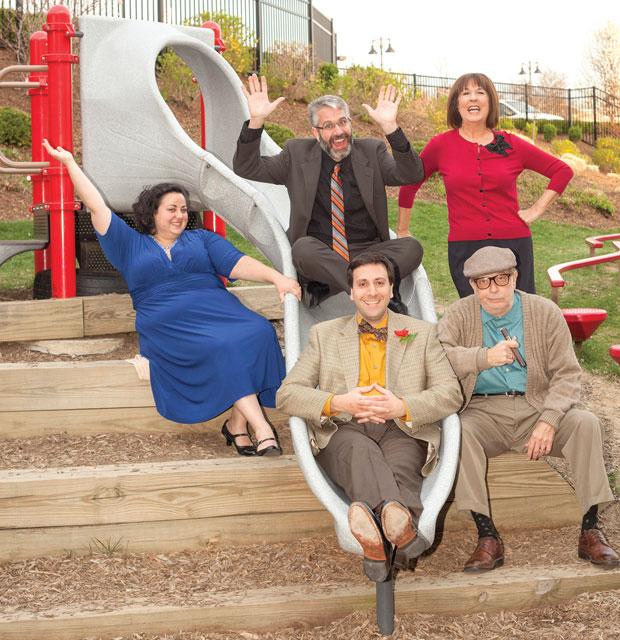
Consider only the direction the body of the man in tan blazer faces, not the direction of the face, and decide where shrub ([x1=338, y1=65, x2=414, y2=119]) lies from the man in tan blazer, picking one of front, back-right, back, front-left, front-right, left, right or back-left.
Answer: back

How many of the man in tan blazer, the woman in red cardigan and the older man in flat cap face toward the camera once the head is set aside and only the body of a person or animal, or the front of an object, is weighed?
3

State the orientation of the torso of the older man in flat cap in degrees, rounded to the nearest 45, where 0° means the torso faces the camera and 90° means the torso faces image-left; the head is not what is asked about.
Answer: approximately 0°

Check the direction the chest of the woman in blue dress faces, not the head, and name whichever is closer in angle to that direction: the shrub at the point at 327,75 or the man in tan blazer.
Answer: the man in tan blazer

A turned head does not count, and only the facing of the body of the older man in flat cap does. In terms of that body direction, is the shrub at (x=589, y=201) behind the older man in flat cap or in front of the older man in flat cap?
behind

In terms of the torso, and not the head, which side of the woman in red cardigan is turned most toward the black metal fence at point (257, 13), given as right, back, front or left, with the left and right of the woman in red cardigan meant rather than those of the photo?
back

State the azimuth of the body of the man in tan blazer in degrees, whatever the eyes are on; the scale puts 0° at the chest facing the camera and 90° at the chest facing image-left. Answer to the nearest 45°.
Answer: approximately 0°
